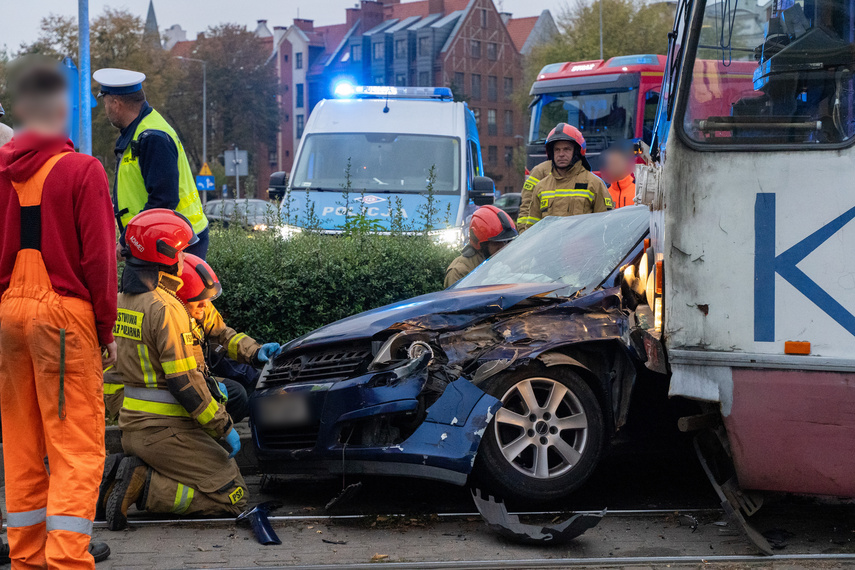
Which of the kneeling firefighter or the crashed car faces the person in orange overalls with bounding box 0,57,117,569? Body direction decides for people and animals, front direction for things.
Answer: the crashed car

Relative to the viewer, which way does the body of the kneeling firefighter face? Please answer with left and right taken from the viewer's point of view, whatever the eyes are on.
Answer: facing away from the viewer and to the right of the viewer

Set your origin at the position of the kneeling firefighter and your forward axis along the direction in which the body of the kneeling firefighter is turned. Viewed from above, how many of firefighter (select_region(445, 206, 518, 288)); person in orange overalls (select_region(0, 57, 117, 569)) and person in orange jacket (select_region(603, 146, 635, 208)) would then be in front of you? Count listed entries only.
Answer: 2

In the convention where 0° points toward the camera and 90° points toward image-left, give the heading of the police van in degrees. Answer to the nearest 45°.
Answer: approximately 0°

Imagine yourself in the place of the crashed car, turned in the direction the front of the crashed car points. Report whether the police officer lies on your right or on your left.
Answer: on your right

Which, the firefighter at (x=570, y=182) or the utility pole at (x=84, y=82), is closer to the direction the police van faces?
the firefighter

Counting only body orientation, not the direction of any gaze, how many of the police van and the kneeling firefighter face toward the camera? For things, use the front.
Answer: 1

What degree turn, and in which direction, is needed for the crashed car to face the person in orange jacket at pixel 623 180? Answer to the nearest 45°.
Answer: approximately 135° to its right

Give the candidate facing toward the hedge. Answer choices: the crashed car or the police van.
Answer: the police van

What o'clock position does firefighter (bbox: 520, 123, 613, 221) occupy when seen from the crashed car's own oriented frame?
The firefighter is roughly at 5 o'clock from the crashed car.
